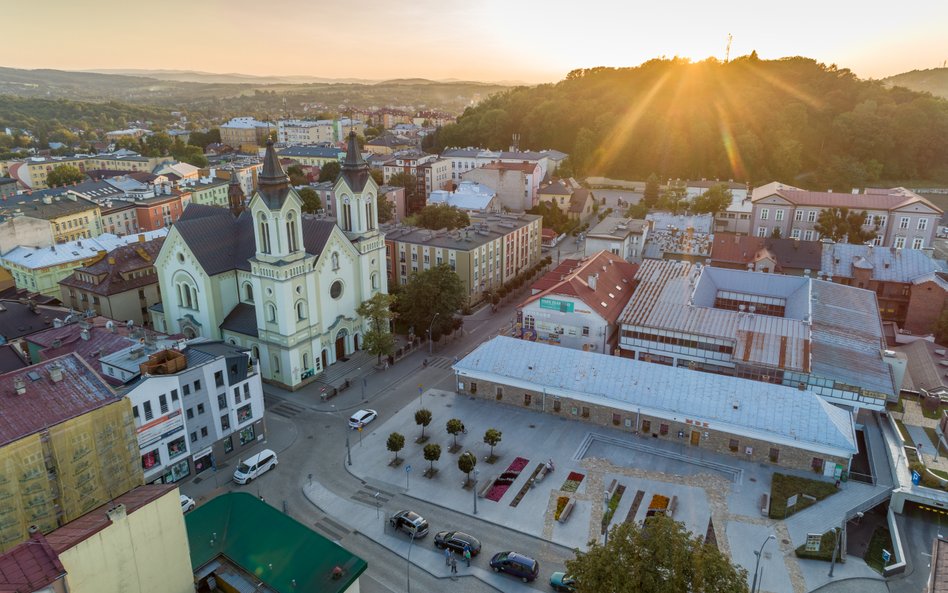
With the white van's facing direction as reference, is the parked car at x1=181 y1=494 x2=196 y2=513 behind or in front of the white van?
in front

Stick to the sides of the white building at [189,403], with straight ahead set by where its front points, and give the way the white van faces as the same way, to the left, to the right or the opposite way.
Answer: to the right

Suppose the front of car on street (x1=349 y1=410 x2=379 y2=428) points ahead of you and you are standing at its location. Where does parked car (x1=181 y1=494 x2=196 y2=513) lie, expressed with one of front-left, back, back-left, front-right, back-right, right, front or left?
back

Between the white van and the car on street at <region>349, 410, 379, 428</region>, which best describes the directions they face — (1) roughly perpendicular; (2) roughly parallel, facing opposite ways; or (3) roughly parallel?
roughly parallel, facing opposite ways

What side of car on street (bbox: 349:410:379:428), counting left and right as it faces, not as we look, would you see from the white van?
back

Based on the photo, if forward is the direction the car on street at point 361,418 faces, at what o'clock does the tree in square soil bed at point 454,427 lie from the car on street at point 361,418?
The tree in square soil bed is roughly at 3 o'clock from the car on street.

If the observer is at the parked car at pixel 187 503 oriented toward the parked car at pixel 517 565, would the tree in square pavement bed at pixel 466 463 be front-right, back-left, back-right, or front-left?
front-left

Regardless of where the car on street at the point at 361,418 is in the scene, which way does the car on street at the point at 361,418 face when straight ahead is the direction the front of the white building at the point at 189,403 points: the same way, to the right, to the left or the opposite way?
to the left

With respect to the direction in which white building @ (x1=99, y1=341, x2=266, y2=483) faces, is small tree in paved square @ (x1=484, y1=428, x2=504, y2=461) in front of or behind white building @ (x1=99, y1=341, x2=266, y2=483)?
in front

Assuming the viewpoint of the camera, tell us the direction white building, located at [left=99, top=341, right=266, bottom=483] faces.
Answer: facing the viewer and to the right of the viewer

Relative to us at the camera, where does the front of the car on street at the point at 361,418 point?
facing away from the viewer and to the right of the viewer

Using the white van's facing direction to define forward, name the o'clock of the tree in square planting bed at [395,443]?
The tree in square planting bed is roughly at 8 o'clock from the white van.

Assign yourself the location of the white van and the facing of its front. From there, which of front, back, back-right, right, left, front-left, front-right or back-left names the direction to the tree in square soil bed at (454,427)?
back-left

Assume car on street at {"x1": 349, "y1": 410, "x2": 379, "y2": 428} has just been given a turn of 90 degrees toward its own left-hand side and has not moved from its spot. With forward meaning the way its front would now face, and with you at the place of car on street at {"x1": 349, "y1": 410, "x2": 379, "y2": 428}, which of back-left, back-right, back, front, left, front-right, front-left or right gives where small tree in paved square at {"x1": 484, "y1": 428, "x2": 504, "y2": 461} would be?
back

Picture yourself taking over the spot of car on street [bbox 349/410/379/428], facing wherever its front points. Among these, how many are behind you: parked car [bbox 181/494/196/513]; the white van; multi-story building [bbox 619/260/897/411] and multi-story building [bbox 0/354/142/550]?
3

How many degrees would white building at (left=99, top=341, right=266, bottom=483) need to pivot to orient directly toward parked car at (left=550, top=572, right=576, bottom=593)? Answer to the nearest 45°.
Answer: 0° — it already faces it

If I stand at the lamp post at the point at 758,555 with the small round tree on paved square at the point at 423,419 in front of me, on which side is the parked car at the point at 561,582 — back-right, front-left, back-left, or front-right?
front-left

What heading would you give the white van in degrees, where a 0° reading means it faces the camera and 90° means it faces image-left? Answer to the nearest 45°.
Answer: approximately 45°
